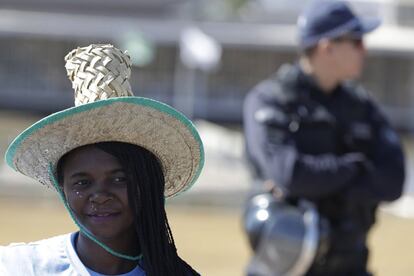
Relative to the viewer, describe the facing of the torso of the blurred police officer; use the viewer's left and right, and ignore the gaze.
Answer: facing the viewer and to the right of the viewer

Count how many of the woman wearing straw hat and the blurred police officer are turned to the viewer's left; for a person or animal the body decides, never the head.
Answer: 0

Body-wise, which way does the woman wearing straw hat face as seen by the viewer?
toward the camera

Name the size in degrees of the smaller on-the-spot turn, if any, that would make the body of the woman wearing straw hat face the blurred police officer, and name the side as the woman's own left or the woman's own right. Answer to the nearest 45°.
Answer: approximately 135° to the woman's own left

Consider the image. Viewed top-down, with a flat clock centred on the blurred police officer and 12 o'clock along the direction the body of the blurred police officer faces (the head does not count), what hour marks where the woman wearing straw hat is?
The woman wearing straw hat is roughly at 2 o'clock from the blurred police officer.
